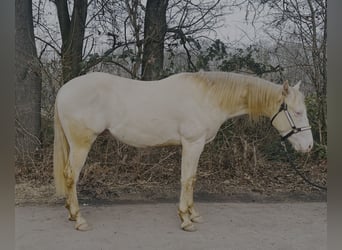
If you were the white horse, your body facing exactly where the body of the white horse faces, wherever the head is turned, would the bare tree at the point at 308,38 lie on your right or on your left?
on your left

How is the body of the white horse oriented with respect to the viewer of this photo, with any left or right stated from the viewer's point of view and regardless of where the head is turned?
facing to the right of the viewer
